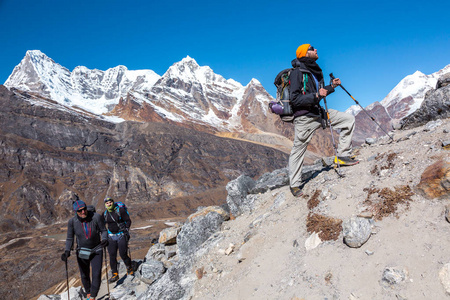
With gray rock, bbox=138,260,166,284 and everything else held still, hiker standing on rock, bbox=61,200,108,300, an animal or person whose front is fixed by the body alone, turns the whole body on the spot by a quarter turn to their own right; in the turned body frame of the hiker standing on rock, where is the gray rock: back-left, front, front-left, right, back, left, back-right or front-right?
back-right

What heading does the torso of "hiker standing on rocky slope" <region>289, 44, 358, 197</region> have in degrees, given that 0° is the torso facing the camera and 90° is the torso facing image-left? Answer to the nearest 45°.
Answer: approximately 270°

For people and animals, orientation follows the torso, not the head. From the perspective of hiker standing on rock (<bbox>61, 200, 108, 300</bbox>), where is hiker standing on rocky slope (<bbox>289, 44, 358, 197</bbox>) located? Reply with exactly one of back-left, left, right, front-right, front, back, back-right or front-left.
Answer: front-left

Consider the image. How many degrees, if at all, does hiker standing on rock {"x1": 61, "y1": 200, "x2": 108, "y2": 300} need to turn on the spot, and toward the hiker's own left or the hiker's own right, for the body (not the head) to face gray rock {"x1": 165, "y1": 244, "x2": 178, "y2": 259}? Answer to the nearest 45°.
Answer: approximately 135° to the hiker's own left

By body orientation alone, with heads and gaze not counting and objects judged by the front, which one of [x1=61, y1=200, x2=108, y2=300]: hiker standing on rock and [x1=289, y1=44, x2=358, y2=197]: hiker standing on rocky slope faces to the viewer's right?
[x1=289, y1=44, x2=358, y2=197]: hiker standing on rocky slope

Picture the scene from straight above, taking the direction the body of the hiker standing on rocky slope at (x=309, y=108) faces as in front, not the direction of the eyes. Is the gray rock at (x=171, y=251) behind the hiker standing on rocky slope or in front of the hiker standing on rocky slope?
behind

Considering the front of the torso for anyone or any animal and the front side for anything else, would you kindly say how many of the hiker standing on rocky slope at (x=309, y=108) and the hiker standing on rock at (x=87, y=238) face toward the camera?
1

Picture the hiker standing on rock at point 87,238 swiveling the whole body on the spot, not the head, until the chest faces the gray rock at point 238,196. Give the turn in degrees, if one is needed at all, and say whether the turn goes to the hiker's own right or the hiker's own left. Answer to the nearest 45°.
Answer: approximately 90° to the hiker's own left

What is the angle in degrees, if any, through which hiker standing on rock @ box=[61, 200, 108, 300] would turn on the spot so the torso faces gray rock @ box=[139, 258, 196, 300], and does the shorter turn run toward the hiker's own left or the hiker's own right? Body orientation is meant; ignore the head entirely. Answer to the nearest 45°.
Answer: approximately 45° to the hiker's own left

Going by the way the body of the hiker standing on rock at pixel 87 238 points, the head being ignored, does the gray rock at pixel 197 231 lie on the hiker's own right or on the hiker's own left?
on the hiker's own left

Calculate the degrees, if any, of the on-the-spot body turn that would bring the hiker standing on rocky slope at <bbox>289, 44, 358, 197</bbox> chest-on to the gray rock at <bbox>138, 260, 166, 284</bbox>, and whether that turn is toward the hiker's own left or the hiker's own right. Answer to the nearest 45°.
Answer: approximately 180°

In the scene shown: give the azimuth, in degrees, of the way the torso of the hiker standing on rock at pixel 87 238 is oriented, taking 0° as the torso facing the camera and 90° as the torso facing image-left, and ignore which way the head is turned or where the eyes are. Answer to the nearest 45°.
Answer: approximately 0°
